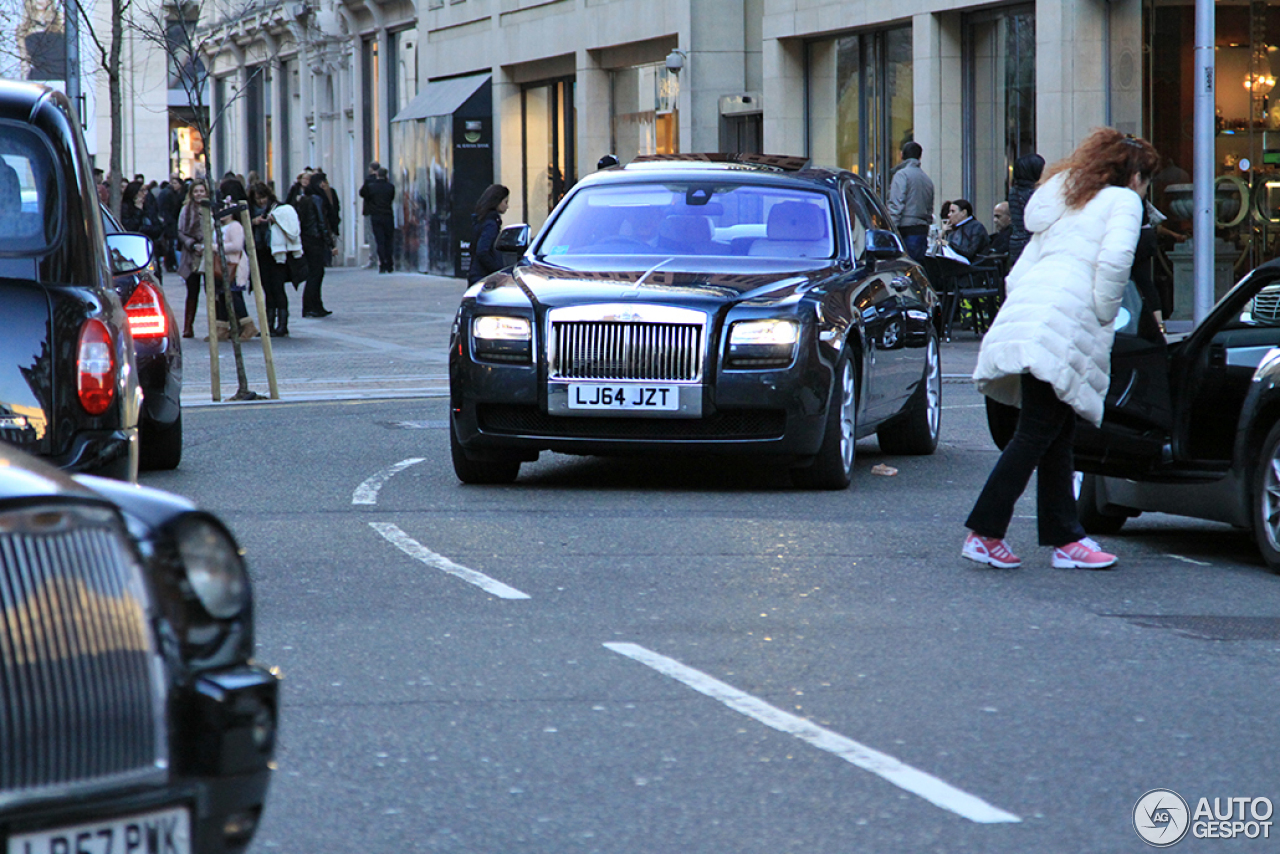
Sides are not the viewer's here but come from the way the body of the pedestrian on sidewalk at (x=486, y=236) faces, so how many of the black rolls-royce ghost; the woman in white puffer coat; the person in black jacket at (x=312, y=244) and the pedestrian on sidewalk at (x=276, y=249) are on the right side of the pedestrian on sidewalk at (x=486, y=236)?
2

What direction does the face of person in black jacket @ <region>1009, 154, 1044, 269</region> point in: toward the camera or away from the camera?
away from the camera

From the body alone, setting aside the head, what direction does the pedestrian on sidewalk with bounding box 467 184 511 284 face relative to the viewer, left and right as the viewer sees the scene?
facing to the right of the viewer

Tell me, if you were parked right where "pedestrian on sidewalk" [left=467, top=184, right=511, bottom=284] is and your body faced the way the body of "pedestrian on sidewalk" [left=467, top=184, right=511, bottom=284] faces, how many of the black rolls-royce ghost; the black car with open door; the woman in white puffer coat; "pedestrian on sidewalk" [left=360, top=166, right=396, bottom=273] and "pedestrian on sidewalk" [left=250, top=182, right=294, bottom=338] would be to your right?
3
